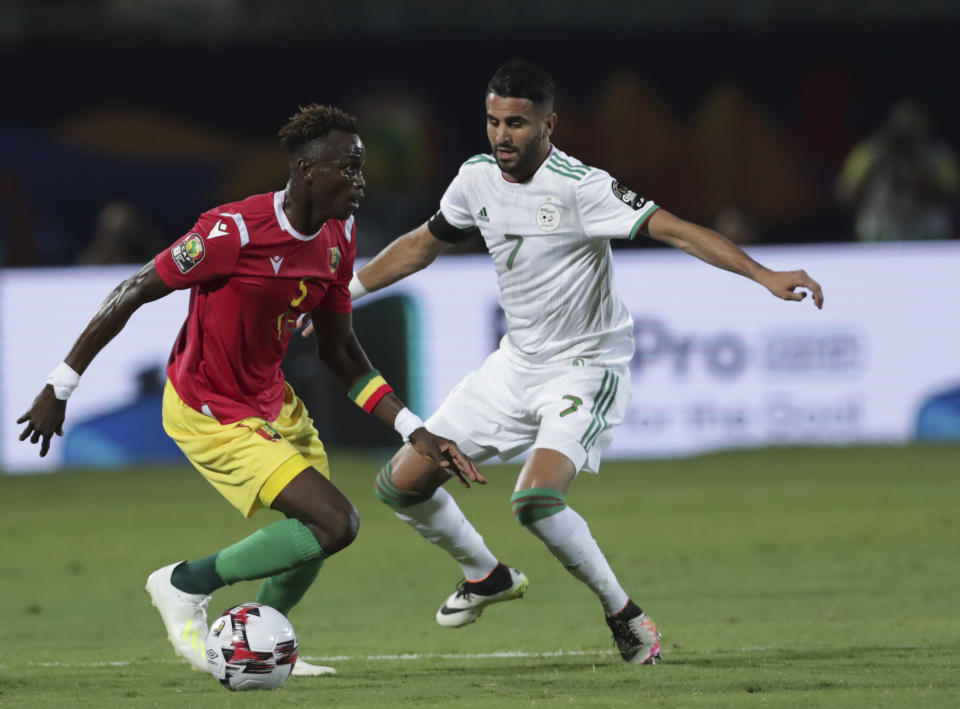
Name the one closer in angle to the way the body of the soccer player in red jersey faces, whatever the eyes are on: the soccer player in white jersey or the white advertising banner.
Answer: the soccer player in white jersey

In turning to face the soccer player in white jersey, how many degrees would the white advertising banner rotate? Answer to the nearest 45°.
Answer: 0° — it already faces them

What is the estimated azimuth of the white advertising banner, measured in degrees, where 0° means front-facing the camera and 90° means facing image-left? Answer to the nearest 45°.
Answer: approximately 0°

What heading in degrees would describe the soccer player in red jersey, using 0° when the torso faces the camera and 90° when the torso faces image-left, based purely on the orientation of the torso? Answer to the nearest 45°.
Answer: approximately 315°
